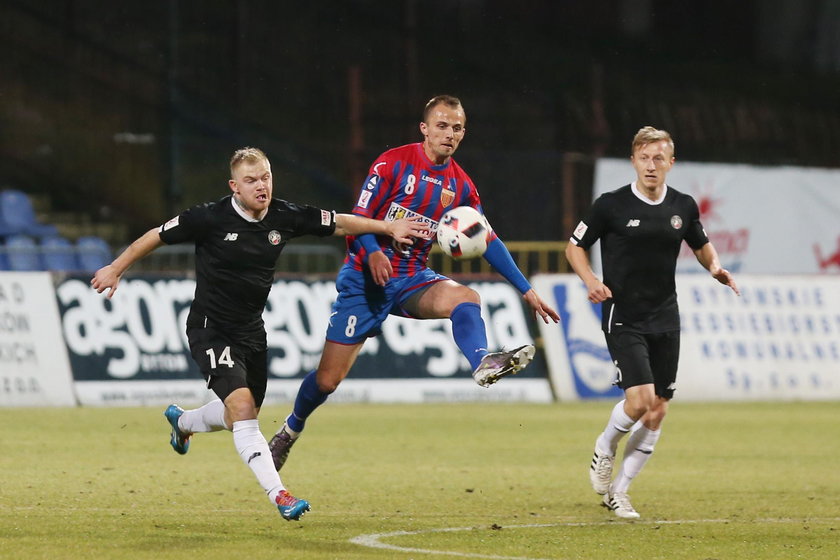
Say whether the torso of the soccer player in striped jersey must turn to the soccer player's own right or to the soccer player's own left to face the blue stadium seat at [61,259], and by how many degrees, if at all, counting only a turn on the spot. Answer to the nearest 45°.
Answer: approximately 180°

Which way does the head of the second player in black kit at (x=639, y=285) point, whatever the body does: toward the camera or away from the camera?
toward the camera

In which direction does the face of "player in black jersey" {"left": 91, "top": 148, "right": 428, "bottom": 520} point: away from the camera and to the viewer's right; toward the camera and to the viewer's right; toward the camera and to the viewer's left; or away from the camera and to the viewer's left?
toward the camera and to the viewer's right

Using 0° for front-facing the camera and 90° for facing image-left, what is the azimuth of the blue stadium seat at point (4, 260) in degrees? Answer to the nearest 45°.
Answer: approximately 315°

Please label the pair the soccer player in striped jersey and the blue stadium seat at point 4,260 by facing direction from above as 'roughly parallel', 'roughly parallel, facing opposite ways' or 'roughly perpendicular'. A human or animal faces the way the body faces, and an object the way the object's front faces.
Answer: roughly parallel

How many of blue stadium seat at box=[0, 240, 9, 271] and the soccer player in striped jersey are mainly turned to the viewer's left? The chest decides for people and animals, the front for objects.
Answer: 0

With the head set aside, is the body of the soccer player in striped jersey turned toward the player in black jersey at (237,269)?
no

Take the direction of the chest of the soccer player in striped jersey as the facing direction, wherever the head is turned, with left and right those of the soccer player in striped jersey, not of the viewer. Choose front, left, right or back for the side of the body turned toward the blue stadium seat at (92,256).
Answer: back

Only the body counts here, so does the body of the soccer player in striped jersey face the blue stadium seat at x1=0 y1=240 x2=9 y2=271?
no

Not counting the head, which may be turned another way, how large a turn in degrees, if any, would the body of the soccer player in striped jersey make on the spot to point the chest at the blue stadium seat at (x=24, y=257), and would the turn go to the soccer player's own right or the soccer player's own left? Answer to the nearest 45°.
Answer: approximately 180°

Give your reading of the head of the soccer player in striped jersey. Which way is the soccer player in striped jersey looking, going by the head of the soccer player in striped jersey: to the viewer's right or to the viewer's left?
to the viewer's right

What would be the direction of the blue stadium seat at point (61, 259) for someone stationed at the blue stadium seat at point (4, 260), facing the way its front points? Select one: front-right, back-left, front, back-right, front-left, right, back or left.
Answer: front-left

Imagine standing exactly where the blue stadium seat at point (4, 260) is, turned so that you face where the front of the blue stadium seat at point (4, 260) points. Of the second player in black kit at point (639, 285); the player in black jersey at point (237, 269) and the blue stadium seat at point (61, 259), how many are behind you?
0

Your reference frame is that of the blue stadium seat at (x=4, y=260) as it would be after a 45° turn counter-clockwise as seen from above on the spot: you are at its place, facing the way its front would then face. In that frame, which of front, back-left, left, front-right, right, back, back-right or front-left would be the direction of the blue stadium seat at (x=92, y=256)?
front

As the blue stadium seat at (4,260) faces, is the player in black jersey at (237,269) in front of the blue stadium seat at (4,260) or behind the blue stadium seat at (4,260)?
in front
